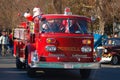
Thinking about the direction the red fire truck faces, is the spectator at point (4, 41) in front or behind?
behind

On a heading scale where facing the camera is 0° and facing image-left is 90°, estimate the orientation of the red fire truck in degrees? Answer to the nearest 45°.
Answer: approximately 0°
